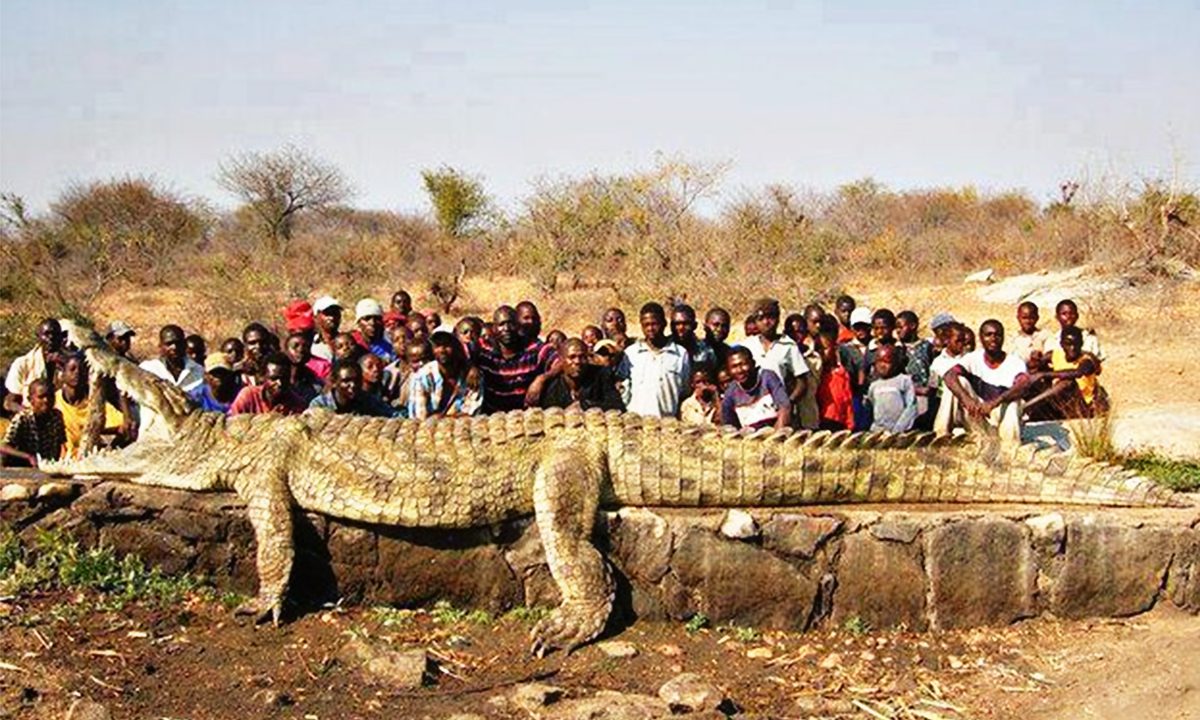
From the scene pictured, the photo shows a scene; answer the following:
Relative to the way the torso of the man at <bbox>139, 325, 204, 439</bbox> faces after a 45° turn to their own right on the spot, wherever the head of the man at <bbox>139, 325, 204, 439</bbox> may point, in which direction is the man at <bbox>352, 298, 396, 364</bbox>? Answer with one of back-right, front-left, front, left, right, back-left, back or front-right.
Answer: back-left

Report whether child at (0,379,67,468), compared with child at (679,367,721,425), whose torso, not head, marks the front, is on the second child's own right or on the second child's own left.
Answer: on the second child's own right

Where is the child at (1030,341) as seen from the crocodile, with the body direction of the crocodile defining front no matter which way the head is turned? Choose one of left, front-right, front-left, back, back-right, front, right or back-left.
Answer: back-right

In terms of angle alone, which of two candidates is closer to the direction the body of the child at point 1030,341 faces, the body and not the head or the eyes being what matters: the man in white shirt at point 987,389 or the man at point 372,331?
the man in white shirt

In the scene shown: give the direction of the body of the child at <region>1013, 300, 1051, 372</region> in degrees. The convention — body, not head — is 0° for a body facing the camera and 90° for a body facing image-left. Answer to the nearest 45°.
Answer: approximately 0°

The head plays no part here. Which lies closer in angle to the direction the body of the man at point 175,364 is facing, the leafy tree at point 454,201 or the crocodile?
the crocodile

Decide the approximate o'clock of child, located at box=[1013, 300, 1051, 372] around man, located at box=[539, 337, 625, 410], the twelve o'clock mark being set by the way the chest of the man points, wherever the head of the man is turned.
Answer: The child is roughly at 8 o'clock from the man.

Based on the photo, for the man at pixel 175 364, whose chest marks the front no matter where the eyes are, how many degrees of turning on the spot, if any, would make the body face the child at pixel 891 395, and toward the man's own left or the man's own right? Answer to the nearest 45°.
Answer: approximately 45° to the man's own left

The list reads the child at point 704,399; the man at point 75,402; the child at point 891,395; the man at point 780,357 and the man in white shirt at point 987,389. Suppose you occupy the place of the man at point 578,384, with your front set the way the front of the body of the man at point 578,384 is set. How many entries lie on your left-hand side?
4

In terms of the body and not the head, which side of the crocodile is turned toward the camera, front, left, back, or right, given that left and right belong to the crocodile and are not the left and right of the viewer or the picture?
left

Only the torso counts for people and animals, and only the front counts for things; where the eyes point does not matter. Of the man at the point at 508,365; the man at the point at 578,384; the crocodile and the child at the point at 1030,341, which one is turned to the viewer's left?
the crocodile
